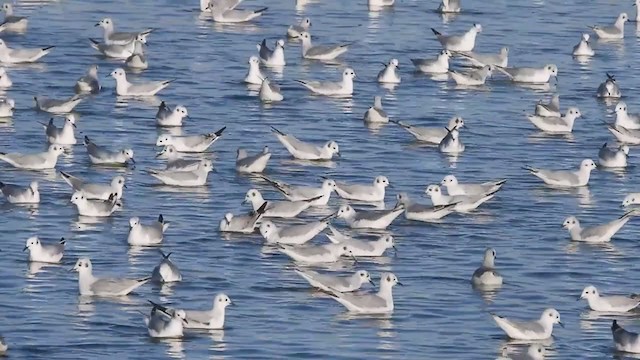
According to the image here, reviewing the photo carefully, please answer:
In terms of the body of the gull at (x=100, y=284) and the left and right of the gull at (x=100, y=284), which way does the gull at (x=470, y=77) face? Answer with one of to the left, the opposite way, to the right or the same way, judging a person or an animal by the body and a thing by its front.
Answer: the opposite way

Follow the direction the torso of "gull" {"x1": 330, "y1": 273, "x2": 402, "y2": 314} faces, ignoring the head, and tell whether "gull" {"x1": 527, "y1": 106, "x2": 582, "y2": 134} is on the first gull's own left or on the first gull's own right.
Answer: on the first gull's own left

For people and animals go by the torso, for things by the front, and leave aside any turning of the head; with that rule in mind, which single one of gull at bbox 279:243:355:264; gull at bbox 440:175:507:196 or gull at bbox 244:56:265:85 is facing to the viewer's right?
gull at bbox 279:243:355:264

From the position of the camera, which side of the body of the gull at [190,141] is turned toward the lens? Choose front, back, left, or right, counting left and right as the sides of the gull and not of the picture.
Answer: left

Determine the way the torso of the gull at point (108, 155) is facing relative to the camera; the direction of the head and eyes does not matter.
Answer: to the viewer's right

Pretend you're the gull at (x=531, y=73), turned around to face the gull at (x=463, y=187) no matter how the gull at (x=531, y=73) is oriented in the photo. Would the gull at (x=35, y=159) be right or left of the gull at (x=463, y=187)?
right

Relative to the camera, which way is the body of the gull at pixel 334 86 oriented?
to the viewer's right

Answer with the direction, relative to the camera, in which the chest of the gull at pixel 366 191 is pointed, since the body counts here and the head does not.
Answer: to the viewer's right

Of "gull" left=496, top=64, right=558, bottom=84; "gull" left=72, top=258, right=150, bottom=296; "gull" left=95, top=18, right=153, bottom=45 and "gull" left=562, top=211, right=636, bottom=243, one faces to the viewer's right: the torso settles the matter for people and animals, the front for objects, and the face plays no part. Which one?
"gull" left=496, top=64, right=558, bottom=84

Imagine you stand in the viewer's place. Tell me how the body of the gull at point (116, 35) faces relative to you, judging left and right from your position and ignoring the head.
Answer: facing to the left of the viewer

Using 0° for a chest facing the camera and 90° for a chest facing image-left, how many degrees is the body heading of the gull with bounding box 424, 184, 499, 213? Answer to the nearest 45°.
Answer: approximately 90°
